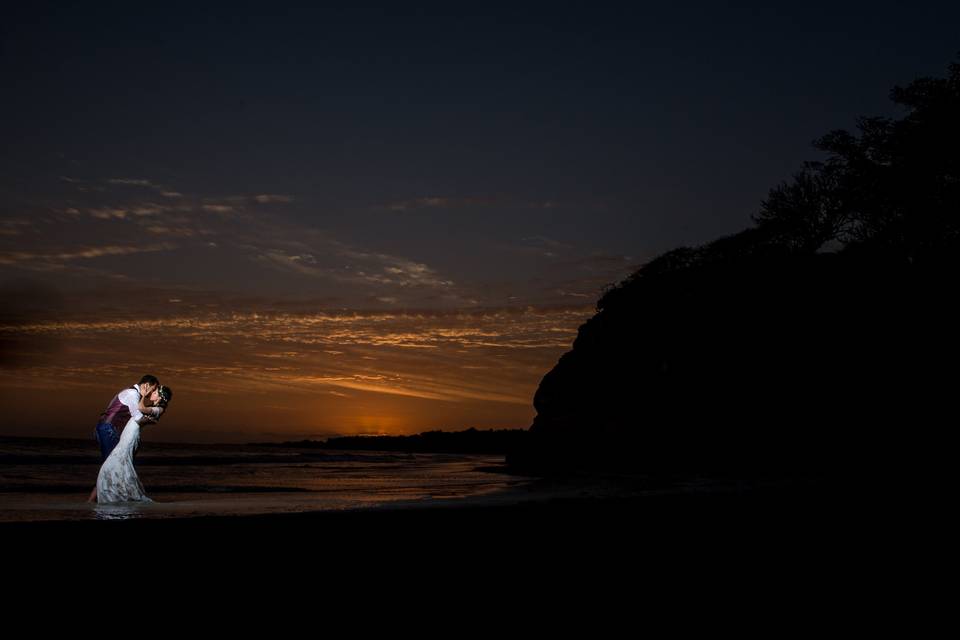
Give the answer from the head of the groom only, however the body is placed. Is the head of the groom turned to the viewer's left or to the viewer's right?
to the viewer's right

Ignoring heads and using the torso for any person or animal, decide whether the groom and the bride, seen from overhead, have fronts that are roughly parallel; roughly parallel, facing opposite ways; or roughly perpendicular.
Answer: roughly parallel, facing opposite ways

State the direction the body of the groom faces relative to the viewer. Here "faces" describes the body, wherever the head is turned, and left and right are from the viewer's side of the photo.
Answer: facing to the right of the viewer

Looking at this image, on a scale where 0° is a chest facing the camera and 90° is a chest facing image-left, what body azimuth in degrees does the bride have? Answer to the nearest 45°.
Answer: approximately 90°

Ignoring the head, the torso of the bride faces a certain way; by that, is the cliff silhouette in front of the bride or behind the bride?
behind

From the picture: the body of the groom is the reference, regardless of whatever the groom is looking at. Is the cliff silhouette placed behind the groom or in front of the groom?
in front

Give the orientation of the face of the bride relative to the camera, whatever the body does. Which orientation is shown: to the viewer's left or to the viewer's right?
to the viewer's left
